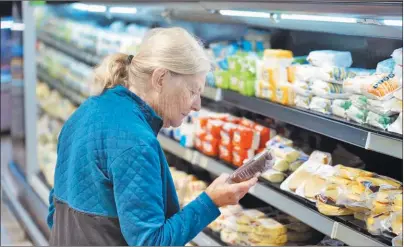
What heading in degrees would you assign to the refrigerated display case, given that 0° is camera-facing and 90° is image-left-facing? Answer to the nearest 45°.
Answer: approximately 45°

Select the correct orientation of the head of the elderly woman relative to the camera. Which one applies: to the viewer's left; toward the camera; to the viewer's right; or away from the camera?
to the viewer's right
